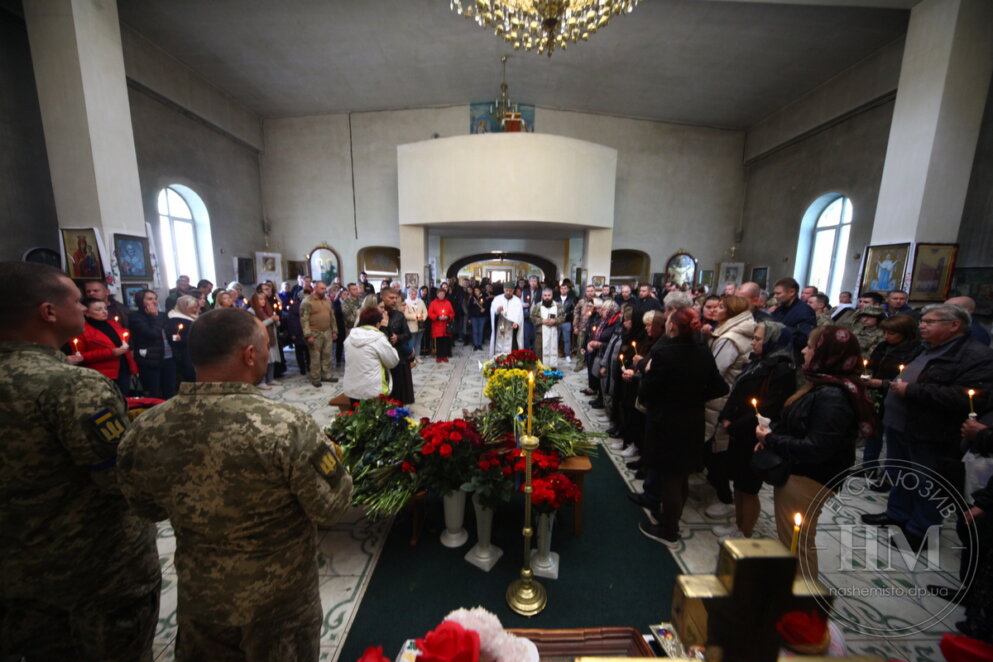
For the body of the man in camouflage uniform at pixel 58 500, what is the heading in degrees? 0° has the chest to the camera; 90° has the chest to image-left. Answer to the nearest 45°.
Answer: approximately 225°

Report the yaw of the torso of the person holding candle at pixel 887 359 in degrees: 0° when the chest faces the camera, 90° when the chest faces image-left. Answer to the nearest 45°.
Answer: approximately 90°

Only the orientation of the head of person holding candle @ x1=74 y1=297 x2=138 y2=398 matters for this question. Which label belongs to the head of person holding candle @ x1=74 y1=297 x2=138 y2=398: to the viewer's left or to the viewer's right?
to the viewer's right

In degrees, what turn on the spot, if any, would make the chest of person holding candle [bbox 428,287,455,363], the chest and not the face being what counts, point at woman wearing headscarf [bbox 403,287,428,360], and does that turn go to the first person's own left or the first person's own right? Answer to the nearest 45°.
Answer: approximately 45° to the first person's own right

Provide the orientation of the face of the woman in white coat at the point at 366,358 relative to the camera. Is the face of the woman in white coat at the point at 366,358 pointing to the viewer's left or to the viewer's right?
to the viewer's right

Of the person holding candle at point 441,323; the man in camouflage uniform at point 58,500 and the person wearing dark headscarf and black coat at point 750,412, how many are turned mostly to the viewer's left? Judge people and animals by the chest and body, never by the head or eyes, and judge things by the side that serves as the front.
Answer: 1

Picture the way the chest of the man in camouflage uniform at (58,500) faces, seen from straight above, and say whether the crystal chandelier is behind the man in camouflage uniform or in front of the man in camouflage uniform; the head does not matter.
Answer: in front

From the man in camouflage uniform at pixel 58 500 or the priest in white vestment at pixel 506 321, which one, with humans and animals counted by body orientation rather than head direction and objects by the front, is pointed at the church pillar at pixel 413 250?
the man in camouflage uniform

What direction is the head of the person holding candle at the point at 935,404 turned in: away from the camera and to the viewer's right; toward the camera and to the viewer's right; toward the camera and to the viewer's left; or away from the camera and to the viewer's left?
toward the camera and to the viewer's left

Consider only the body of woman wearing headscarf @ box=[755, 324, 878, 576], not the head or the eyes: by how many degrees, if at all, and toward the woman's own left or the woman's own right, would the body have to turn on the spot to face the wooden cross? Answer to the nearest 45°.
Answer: approximately 90° to the woman's own left

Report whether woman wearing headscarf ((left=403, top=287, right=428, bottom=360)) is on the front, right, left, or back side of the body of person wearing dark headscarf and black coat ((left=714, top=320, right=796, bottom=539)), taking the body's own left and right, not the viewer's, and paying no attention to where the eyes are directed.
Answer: front

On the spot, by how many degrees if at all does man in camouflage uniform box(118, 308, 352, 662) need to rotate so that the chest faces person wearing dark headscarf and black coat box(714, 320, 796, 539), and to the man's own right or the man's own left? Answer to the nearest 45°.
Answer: approximately 45° to the man's own right

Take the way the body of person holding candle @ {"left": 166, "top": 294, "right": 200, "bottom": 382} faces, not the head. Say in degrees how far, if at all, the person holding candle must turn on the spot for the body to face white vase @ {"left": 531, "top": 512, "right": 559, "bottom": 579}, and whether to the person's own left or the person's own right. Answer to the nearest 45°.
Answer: approximately 45° to the person's own right

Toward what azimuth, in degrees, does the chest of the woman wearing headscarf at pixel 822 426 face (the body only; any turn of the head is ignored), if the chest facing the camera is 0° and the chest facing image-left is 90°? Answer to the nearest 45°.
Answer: approximately 90°

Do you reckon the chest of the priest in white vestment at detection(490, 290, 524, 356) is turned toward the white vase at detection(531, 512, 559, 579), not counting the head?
yes
